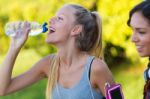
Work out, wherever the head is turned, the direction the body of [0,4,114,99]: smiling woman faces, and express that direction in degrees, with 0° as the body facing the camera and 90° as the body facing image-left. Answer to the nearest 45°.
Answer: approximately 45°

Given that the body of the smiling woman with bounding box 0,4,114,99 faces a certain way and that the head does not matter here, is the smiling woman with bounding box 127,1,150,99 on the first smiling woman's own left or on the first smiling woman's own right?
on the first smiling woman's own left
